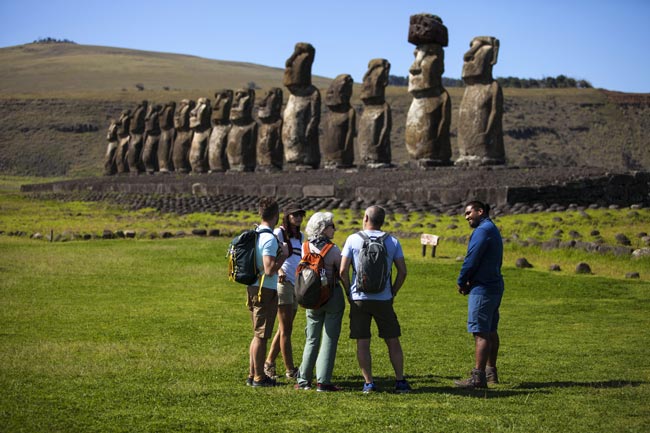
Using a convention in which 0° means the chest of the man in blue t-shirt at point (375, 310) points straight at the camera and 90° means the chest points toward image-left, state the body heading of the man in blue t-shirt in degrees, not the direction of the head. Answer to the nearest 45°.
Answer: approximately 180°

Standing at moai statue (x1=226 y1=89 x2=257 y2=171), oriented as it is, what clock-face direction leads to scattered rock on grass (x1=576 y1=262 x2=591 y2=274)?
The scattered rock on grass is roughly at 10 o'clock from the moai statue.

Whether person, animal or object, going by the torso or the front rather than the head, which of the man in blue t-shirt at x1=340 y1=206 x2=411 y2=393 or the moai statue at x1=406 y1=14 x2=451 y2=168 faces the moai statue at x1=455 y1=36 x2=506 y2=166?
the man in blue t-shirt

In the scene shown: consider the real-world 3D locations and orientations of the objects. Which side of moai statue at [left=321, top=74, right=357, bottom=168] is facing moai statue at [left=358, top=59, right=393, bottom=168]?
left

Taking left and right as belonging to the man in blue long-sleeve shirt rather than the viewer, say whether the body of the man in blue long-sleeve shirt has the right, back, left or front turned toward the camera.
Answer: left

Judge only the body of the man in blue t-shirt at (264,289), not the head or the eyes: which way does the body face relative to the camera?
to the viewer's right

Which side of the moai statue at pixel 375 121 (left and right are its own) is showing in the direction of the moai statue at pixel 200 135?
right

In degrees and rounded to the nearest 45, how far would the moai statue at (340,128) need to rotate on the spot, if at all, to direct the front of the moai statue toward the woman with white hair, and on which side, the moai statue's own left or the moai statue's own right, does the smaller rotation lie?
approximately 45° to the moai statue's own left

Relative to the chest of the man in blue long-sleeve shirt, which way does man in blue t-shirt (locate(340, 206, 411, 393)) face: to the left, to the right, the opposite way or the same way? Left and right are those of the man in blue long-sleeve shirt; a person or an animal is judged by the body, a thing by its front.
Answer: to the right
